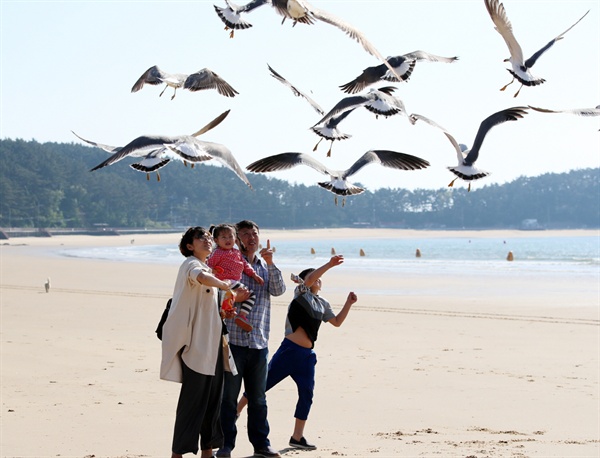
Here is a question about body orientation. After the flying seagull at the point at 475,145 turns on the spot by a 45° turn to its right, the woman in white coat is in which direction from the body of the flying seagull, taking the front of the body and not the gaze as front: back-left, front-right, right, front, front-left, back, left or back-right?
back-left

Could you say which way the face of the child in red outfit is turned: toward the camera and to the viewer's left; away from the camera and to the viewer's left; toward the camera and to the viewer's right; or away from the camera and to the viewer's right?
toward the camera and to the viewer's right
